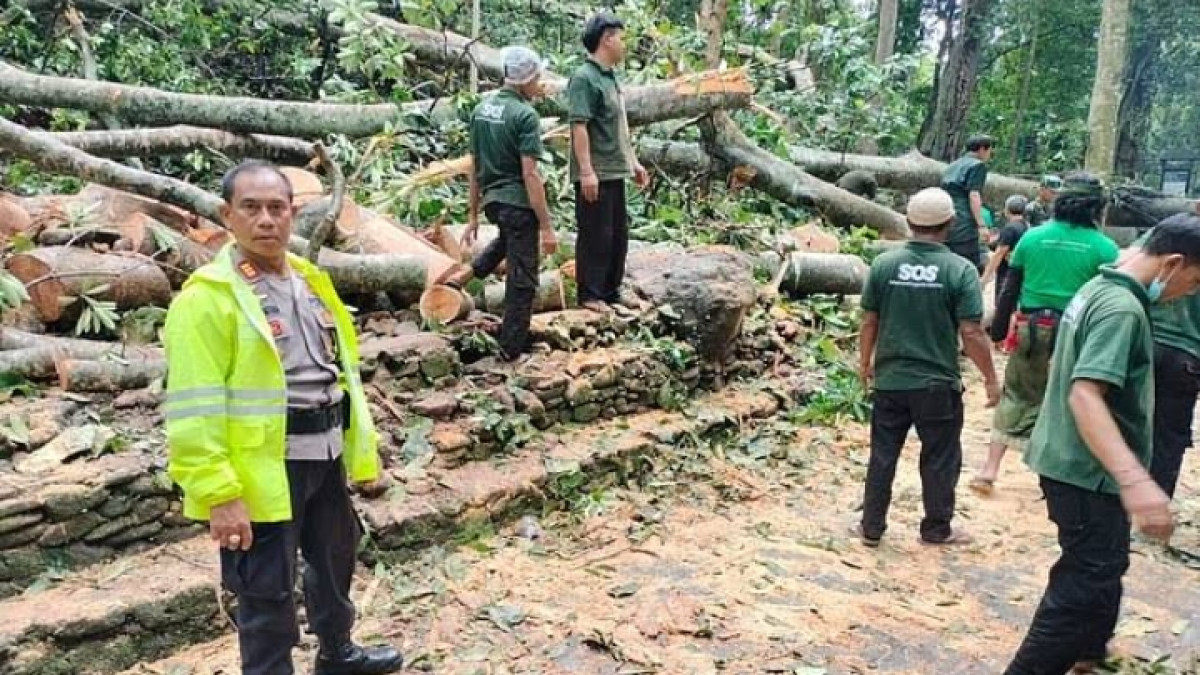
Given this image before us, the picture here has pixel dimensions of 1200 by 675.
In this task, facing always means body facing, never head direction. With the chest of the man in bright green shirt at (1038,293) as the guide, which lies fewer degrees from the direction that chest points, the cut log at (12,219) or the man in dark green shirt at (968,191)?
the man in dark green shirt

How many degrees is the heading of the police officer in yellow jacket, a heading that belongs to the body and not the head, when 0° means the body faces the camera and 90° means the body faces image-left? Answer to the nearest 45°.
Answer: approximately 315°

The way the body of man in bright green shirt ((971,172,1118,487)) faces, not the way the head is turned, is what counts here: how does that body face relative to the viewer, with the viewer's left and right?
facing away from the viewer

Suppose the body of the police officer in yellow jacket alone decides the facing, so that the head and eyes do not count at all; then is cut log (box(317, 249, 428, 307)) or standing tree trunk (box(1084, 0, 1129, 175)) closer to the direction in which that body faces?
the standing tree trunk

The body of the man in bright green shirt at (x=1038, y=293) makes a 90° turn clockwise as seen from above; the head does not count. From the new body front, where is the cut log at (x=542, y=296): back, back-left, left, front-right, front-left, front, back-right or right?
back

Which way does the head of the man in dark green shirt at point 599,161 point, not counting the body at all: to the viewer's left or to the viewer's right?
to the viewer's right

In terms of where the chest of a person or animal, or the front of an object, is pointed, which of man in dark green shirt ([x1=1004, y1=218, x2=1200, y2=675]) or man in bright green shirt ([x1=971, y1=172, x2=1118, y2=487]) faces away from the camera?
man in bright green shirt ([x1=971, y1=172, x2=1118, y2=487])

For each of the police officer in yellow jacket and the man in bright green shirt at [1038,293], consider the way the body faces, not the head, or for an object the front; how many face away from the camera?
1

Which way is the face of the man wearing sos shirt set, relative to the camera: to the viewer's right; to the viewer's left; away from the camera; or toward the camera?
away from the camera

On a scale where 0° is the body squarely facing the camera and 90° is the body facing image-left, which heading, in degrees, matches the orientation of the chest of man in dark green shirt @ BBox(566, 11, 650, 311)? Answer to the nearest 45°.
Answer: approximately 270°
